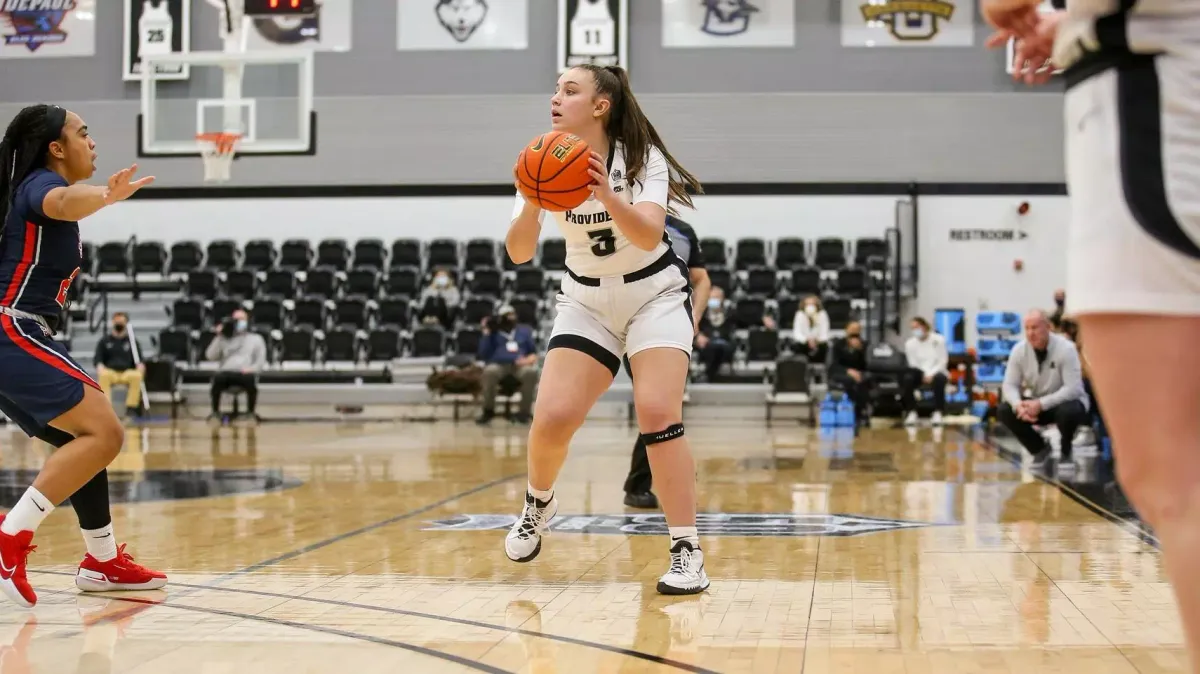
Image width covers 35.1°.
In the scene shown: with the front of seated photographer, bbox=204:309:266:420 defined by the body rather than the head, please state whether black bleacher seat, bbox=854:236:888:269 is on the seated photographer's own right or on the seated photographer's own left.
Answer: on the seated photographer's own left

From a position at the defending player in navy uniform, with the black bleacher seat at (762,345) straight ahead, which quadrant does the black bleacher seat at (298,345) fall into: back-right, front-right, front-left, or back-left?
front-left

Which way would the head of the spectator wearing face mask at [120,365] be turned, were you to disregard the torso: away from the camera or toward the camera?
toward the camera

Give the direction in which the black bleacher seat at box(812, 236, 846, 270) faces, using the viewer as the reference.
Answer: facing the viewer

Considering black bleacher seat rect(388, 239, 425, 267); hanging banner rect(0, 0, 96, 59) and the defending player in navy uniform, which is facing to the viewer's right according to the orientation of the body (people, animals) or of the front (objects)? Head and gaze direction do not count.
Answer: the defending player in navy uniform

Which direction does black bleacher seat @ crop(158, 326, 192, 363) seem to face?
toward the camera

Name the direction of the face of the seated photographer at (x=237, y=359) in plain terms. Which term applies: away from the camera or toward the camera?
toward the camera

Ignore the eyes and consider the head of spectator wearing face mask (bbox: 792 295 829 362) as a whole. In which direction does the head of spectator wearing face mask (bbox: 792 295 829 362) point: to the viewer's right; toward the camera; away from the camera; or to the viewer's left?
toward the camera

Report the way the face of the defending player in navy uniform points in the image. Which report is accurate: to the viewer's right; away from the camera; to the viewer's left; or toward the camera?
to the viewer's right

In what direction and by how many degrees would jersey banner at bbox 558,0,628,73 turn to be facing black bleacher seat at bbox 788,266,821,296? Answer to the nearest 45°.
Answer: approximately 45° to its left

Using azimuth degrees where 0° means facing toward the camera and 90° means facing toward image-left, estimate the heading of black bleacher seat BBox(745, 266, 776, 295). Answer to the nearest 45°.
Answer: approximately 0°

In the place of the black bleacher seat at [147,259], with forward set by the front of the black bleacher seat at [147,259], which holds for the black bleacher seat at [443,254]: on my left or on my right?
on my left

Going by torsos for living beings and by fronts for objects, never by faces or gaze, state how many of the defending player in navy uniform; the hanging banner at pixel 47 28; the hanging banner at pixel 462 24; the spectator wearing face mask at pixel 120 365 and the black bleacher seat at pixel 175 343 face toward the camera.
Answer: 4

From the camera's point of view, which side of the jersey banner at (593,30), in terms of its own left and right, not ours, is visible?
front
